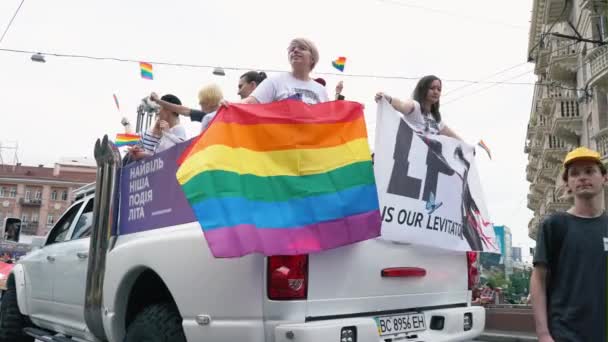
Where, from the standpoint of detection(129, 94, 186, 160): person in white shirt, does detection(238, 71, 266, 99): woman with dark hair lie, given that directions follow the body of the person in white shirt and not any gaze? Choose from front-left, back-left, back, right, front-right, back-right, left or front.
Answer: back-left

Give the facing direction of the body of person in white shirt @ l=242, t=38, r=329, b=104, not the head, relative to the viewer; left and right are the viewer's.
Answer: facing the viewer

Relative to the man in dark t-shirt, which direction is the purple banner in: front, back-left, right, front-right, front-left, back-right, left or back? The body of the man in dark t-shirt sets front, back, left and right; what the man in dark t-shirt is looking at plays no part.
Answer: right

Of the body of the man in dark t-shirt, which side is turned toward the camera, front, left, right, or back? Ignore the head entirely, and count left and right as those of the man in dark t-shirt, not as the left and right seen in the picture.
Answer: front

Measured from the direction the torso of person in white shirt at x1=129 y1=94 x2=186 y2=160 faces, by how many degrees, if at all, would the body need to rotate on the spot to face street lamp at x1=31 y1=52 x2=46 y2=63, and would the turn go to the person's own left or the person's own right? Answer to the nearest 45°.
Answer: approximately 135° to the person's own right

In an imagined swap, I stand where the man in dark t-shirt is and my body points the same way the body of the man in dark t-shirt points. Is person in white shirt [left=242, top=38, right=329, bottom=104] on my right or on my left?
on my right

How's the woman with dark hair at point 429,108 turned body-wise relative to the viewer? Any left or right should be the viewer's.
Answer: facing the viewer and to the right of the viewer

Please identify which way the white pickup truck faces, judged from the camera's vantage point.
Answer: facing away from the viewer and to the left of the viewer

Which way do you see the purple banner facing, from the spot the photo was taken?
facing the viewer and to the left of the viewer

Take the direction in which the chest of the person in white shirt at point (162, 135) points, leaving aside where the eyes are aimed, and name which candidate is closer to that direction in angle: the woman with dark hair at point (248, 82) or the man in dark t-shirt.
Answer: the man in dark t-shirt

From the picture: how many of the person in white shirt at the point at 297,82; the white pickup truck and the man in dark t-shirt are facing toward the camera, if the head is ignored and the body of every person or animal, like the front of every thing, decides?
2
